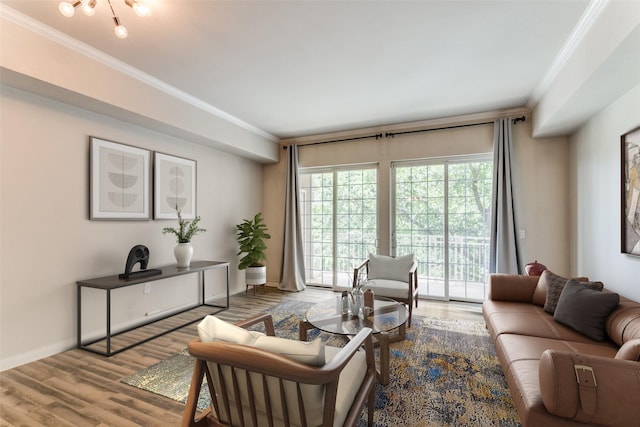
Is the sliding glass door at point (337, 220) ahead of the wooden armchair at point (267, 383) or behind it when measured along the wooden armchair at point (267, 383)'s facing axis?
ahead

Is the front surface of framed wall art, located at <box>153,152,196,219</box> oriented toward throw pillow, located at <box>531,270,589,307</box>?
yes

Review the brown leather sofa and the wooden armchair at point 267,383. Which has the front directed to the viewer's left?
the brown leather sofa

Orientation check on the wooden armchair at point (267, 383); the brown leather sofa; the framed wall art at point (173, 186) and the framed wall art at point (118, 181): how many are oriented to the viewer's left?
1

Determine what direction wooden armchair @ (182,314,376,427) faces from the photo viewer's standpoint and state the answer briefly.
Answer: facing away from the viewer and to the right of the viewer

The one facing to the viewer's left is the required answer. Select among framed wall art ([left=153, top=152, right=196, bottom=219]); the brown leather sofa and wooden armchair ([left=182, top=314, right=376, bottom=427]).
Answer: the brown leather sofa

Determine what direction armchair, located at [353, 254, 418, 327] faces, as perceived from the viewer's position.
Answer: facing the viewer and to the left of the viewer

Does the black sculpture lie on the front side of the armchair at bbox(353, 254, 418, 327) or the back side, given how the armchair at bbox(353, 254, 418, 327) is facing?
on the front side

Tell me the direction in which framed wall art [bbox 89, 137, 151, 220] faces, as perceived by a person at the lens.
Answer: facing the viewer and to the right of the viewer

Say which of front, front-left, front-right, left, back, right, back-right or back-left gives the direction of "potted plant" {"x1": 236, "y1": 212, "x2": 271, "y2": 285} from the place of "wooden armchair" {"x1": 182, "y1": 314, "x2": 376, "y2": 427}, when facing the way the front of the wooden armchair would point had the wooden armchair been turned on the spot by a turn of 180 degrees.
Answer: back-right

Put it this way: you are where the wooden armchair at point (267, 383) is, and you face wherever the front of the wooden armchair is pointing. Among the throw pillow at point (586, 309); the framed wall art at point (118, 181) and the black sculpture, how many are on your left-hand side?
2

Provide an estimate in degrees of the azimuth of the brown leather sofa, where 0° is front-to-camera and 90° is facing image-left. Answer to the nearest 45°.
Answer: approximately 90°

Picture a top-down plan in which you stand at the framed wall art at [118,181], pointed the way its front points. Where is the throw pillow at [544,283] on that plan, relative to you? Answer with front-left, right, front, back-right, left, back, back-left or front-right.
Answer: front

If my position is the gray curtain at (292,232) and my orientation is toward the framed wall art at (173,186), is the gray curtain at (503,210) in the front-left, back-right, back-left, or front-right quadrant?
back-left

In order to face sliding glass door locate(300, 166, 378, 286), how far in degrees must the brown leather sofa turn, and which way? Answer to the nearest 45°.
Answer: approximately 45° to its right
